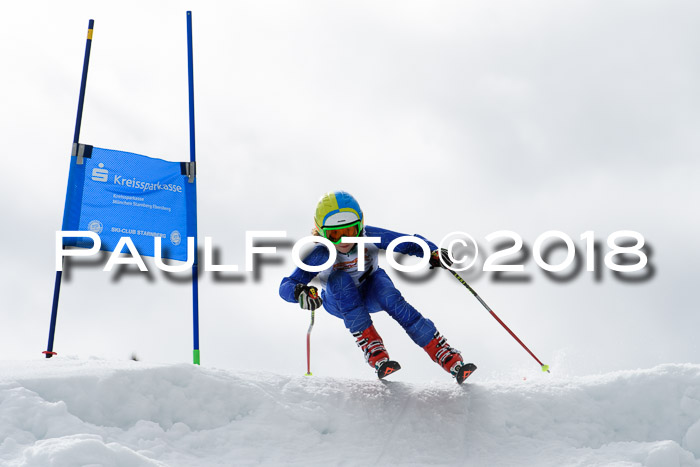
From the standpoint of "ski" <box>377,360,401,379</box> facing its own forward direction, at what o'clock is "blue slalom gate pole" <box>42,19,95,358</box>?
The blue slalom gate pole is roughly at 4 o'clock from the ski.

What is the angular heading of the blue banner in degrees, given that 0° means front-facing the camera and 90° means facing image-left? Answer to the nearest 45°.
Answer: approximately 0°

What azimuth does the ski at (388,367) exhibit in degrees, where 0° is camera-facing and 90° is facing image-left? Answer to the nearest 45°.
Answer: approximately 0°

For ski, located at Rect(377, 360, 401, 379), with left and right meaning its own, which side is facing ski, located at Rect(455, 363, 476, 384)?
left

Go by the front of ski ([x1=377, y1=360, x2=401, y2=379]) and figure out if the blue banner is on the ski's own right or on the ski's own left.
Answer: on the ski's own right

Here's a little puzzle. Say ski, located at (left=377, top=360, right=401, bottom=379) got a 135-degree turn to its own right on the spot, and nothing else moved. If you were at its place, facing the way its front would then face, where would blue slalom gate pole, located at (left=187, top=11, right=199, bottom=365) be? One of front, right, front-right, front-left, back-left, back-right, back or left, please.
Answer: front

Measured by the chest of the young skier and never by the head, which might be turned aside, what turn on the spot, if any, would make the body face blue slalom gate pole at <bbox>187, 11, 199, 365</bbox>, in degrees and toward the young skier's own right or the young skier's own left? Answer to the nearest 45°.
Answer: approximately 135° to the young skier's own right
